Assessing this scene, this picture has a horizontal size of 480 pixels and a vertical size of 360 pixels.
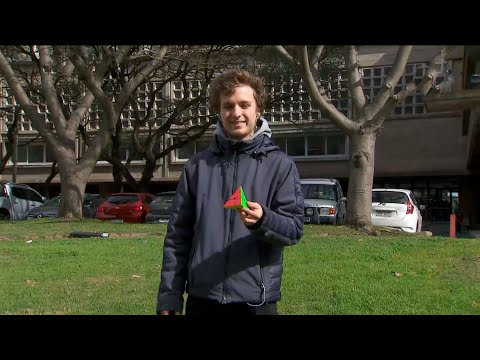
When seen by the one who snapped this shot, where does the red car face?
facing away from the viewer and to the right of the viewer

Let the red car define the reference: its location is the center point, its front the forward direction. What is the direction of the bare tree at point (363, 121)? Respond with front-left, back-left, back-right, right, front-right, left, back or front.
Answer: right

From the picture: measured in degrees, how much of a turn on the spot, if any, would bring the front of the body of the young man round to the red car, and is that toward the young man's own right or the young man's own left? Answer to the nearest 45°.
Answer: approximately 180°

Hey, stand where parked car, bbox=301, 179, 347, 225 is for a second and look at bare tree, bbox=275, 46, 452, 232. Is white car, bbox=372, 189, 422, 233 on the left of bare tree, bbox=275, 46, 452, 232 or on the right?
left

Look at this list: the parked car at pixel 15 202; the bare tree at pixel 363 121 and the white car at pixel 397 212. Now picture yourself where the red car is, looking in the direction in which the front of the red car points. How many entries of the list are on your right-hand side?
2

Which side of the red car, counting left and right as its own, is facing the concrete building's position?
front

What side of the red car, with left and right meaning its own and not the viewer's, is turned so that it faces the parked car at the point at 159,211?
right

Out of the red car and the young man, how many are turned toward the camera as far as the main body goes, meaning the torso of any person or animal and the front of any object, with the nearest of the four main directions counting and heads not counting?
1

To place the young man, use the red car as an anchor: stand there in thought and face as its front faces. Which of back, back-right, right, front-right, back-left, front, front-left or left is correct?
back-right
